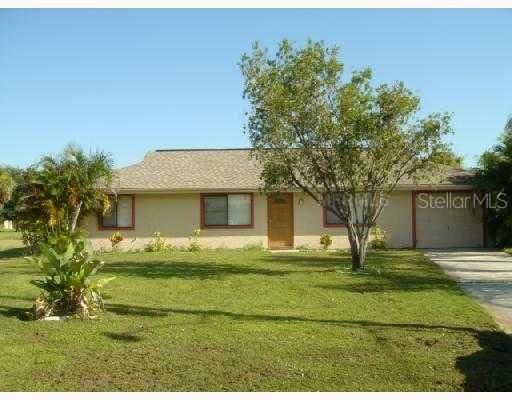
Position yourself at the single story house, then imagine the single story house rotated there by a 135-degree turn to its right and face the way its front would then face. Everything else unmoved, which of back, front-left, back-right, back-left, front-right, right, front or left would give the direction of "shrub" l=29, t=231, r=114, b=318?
back-left

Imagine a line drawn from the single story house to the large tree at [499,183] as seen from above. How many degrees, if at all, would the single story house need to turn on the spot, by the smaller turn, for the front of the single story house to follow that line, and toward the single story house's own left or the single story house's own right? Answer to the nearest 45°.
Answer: approximately 90° to the single story house's own left

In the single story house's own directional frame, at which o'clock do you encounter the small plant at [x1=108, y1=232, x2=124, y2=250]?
The small plant is roughly at 3 o'clock from the single story house.

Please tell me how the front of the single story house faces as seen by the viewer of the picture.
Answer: facing the viewer

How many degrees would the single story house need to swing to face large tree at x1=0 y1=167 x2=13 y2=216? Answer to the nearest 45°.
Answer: approximately 135° to its right

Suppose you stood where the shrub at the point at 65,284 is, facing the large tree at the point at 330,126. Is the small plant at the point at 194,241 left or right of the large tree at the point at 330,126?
left

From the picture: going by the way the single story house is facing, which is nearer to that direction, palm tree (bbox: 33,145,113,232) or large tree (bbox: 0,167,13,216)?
the palm tree
